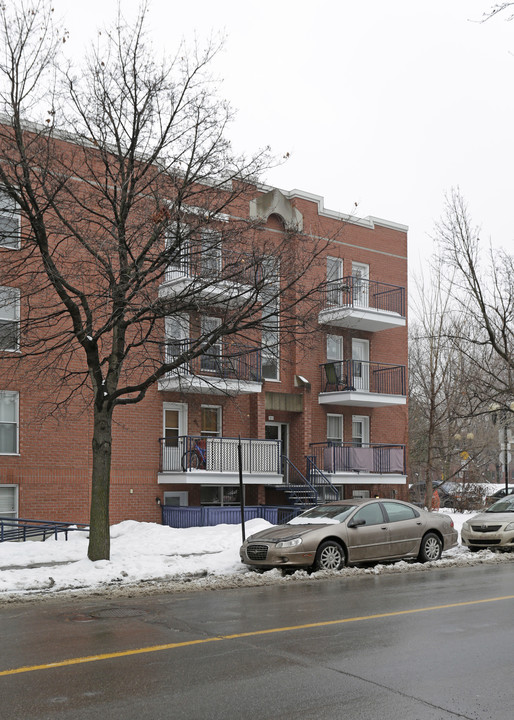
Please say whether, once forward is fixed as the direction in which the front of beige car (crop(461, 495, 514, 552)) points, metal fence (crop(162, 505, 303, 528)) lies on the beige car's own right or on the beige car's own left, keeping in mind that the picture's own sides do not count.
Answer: on the beige car's own right

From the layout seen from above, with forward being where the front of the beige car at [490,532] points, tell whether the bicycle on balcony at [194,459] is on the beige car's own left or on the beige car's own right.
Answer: on the beige car's own right

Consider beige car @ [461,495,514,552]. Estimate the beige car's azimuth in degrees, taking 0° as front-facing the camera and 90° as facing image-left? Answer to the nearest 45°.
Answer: approximately 45°

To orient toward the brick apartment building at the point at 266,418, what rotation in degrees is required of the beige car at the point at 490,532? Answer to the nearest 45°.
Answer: approximately 90° to its right
